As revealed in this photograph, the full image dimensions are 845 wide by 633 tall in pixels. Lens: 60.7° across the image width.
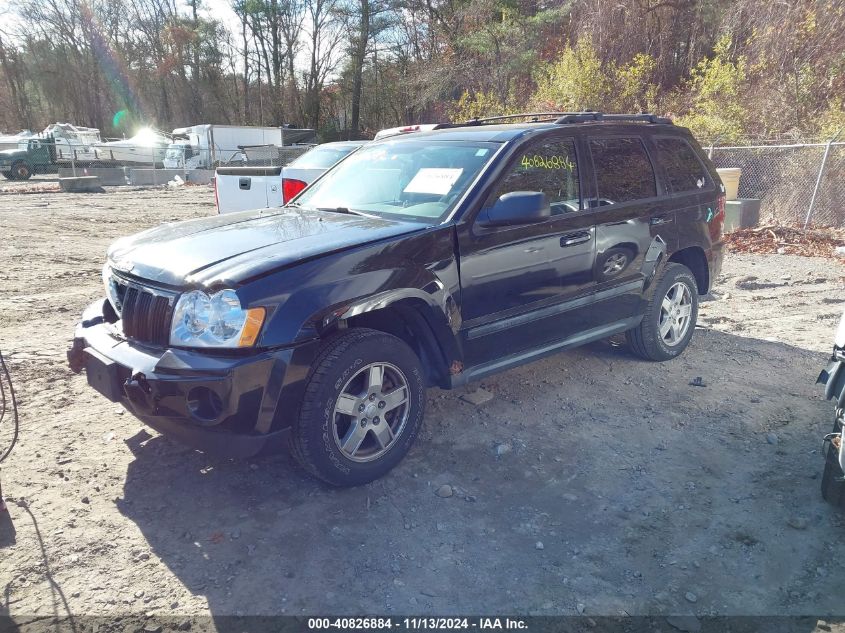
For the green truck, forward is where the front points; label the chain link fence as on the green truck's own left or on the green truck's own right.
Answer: on the green truck's own left

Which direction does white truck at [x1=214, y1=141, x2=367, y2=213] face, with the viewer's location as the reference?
facing away from the viewer and to the right of the viewer

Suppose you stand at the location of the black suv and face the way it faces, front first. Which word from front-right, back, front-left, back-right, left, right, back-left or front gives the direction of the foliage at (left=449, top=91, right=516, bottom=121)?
back-right

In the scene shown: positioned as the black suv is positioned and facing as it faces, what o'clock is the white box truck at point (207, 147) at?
The white box truck is roughly at 4 o'clock from the black suv.

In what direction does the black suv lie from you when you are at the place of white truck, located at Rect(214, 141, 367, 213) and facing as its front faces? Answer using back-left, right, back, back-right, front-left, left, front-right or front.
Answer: back-right

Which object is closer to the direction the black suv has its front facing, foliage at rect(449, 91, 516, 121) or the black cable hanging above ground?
the black cable hanging above ground

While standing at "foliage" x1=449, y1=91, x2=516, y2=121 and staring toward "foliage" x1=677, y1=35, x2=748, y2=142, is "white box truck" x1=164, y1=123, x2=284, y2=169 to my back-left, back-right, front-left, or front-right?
back-right

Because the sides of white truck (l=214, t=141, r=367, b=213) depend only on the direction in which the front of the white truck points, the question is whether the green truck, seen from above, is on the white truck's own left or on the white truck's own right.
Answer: on the white truck's own left

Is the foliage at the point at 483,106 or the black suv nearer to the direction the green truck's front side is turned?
the black suv

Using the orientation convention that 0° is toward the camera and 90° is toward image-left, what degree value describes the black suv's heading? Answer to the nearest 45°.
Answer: approximately 45°

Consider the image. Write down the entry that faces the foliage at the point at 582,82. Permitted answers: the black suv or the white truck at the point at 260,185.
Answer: the white truck

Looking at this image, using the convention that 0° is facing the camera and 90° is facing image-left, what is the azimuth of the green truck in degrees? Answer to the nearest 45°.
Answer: approximately 45°

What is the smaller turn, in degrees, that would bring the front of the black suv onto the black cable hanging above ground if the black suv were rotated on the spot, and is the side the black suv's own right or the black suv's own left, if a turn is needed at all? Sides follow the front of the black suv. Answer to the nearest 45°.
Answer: approximately 45° to the black suv's own right
